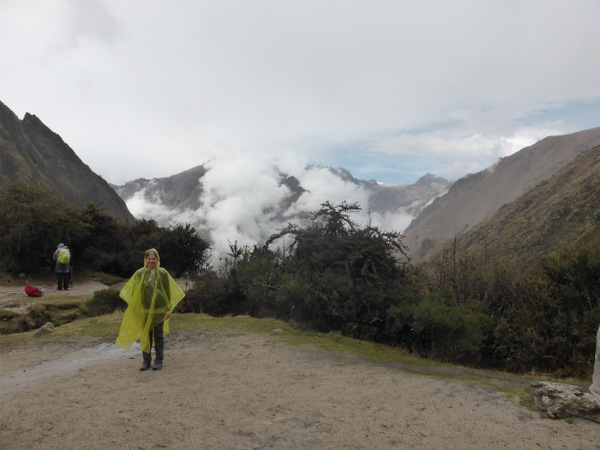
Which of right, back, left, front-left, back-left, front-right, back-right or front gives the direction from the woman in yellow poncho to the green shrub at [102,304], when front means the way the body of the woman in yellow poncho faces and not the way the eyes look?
back

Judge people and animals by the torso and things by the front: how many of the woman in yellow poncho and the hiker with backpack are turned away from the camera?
1

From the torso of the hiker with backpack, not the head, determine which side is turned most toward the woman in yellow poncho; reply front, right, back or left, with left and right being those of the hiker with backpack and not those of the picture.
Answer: back

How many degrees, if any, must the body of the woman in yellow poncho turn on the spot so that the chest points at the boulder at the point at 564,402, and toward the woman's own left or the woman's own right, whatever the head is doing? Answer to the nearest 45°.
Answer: approximately 45° to the woman's own left

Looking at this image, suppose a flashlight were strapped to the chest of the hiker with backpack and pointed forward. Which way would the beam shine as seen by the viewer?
away from the camera

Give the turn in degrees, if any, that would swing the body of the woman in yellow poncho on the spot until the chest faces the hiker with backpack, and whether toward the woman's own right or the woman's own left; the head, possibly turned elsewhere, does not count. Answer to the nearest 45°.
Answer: approximately 180°

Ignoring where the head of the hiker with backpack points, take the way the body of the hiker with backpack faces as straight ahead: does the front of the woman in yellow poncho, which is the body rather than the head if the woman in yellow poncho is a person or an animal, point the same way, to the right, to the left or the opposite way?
the opposite way

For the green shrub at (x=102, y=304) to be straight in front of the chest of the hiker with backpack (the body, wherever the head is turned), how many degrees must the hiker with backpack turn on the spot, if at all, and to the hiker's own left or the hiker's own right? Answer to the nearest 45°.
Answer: approximately 180°

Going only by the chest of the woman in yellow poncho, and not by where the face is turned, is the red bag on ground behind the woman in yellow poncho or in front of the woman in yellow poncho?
behind
